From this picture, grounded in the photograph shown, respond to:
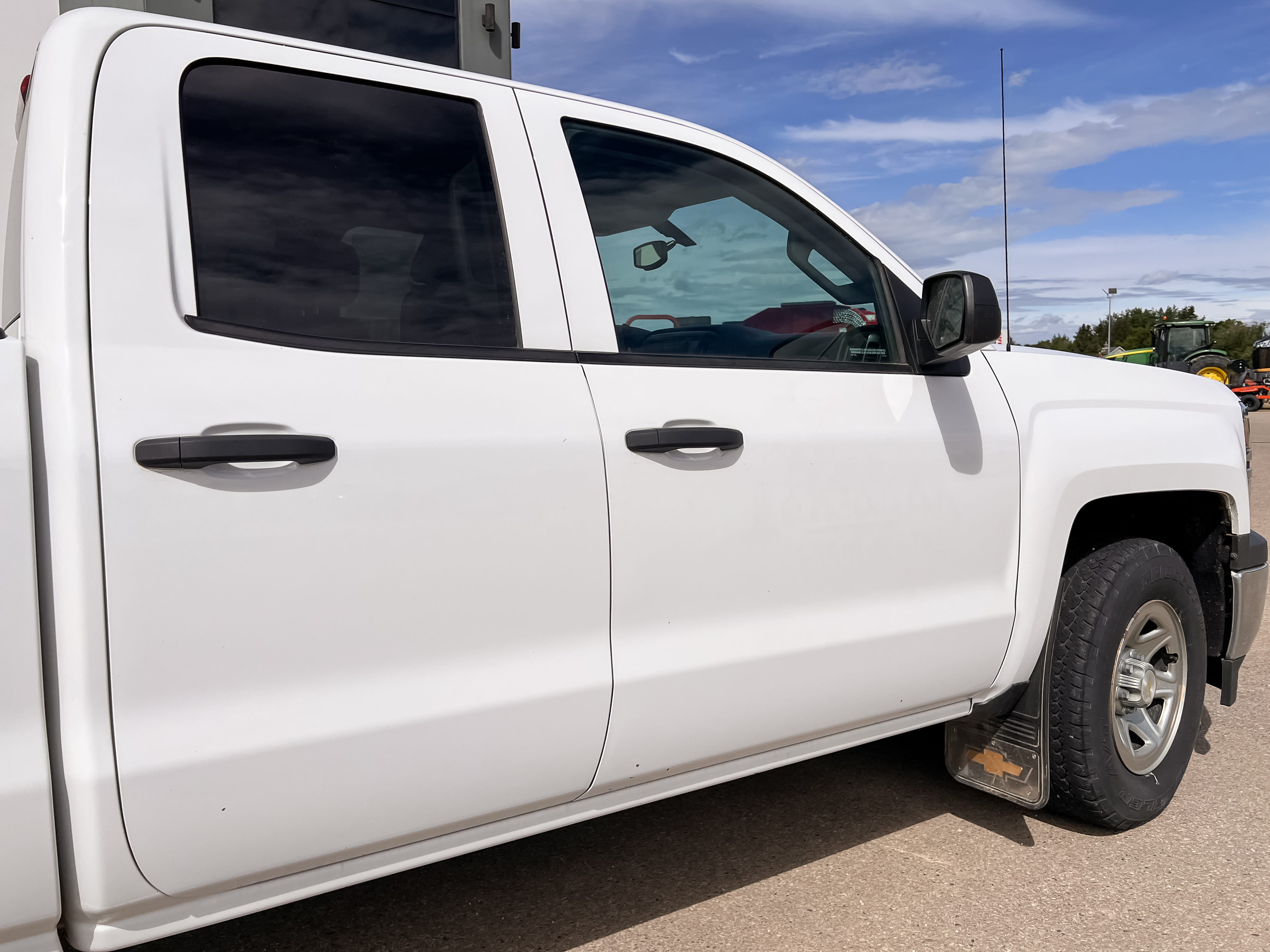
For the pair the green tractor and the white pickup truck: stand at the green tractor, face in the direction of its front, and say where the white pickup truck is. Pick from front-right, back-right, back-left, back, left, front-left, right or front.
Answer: left

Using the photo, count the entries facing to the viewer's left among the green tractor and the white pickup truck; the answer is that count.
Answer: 1

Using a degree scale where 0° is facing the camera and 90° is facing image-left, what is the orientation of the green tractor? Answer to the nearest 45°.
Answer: approximately 90°

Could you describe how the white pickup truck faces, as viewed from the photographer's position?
facing away from the viewer and to the right of the viewer

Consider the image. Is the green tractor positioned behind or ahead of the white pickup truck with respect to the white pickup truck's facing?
ahead

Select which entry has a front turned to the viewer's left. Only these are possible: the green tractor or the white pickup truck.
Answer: the green tractor
